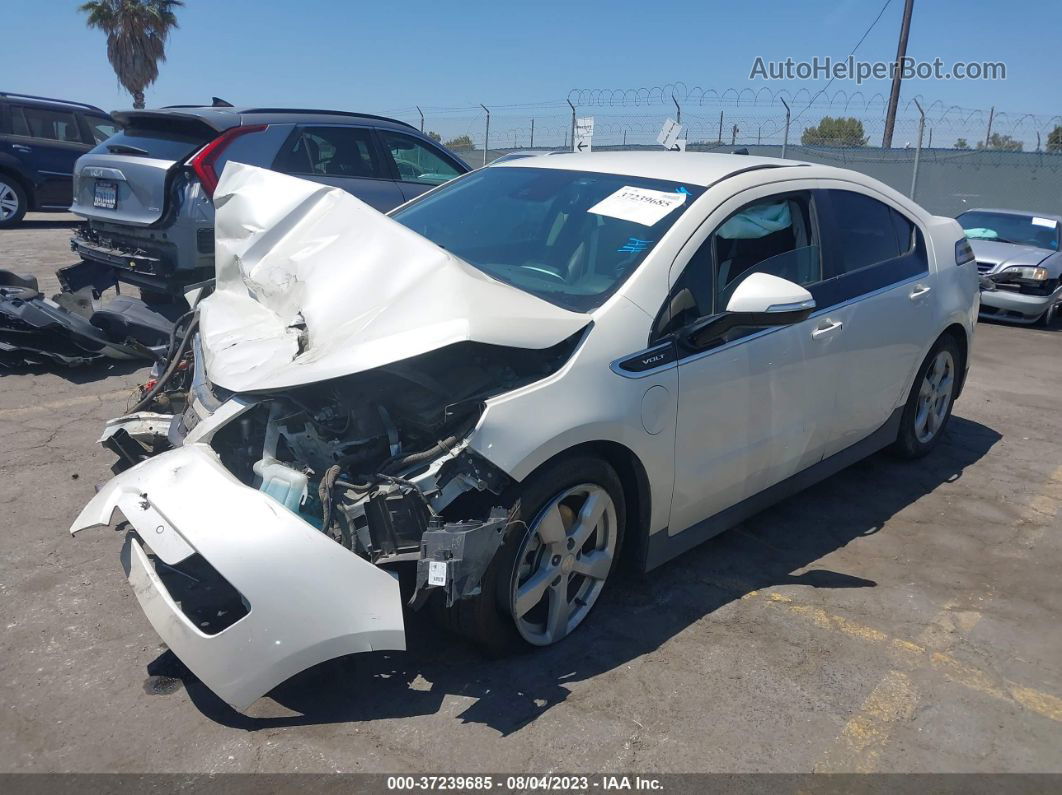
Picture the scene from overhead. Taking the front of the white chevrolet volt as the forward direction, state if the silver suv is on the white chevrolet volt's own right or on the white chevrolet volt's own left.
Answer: on the white chevrolet volt's own right

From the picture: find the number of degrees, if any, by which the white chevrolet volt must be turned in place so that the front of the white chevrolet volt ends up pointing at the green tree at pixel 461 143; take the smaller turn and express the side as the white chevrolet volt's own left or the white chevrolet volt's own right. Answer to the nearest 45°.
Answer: approximately 135° to the white chevrolet volt's own right

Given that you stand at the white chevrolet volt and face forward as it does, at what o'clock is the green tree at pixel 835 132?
The green tree is roughly at 5 o'clock from the white chevrolet volt.

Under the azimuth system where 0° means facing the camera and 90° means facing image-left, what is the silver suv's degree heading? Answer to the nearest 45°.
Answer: approximately 225°
